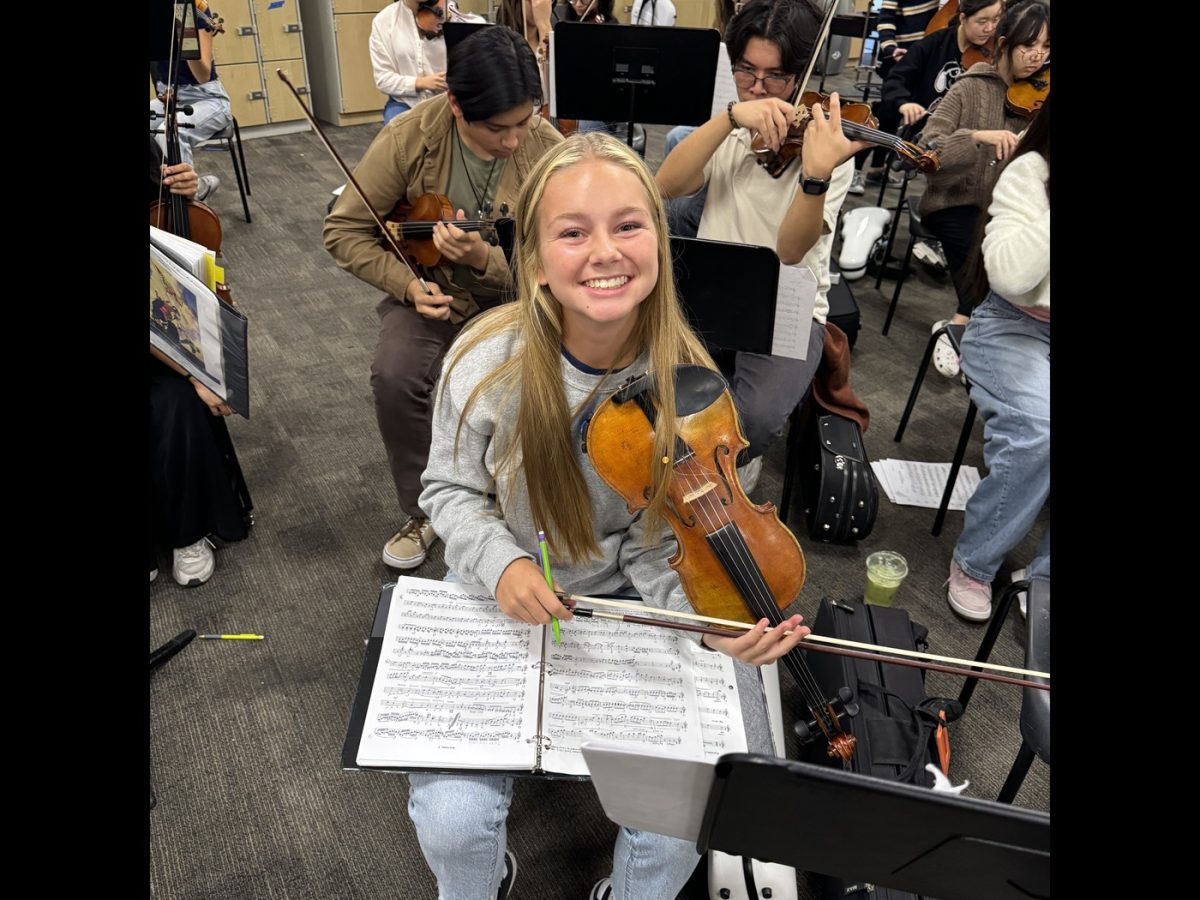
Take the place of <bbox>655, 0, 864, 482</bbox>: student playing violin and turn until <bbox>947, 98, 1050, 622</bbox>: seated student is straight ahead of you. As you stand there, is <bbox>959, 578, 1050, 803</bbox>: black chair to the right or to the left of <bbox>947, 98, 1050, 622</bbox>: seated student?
right

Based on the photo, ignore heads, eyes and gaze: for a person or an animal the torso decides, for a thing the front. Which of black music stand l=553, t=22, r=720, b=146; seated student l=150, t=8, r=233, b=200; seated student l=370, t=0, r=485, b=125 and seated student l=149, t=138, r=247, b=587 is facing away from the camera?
the black music stand

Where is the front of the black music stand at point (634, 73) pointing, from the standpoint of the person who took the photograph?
facing away from the viewer

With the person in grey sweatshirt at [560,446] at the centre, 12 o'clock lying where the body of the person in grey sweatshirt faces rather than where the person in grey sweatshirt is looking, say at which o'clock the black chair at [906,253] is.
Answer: The black chair is roughly at 7 o'clock from the person in grey sweatshirt.

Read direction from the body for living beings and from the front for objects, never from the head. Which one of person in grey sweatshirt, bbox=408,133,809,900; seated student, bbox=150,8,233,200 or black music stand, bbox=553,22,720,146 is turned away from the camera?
the black music stand

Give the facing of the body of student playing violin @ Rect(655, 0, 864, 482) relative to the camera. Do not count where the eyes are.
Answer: toward the camera

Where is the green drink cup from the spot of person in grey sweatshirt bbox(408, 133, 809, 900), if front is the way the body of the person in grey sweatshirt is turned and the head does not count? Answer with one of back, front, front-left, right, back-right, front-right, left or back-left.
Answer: back-left

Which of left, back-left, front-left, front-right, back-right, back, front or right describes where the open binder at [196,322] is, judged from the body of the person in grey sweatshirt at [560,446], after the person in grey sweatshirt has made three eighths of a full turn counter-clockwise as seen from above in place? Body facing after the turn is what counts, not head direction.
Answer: left

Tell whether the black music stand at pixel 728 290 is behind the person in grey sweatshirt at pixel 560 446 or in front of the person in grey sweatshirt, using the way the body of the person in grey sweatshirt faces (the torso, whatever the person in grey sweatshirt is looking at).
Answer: behind

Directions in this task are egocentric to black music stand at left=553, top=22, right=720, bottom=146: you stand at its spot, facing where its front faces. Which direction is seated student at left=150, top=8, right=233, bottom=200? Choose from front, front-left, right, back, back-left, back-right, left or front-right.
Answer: front-left

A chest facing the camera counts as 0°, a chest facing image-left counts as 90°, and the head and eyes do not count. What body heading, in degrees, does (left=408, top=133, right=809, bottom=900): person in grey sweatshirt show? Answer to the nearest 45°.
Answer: approximately 0°

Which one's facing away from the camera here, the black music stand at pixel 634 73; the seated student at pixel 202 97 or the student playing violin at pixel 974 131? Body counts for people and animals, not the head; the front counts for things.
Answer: the black music stand

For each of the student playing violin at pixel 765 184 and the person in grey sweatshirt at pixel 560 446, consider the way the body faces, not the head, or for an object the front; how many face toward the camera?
2

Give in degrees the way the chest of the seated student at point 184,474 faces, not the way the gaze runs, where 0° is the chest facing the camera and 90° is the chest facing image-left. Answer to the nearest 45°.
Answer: approximately 315°
